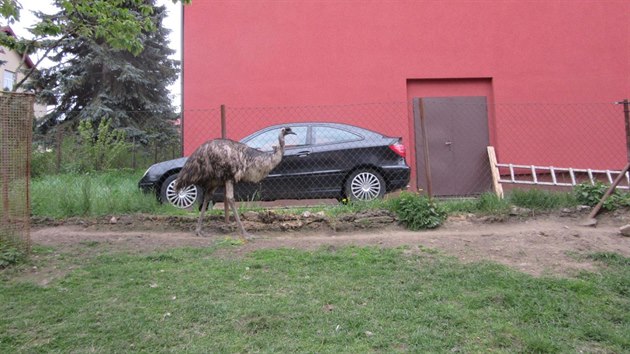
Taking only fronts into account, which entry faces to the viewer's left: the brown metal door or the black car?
the black car

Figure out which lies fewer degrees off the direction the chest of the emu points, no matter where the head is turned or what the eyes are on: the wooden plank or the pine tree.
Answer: the wooden plank

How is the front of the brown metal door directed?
toward the camera

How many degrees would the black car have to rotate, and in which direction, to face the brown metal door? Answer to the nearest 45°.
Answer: approximately 135° to its right

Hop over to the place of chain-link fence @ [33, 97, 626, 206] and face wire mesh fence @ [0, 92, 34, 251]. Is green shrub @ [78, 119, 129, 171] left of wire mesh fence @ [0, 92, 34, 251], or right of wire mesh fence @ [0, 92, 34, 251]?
right

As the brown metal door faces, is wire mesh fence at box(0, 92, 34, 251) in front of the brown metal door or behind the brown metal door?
in front

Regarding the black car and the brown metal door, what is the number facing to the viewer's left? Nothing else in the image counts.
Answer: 1

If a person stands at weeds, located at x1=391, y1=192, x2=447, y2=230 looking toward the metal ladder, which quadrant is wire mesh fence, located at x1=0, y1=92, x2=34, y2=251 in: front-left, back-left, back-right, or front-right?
back-left

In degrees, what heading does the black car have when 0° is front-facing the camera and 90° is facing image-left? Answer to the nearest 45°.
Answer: approximately 90°

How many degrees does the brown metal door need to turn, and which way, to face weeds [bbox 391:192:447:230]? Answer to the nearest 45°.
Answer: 0° — it already faces it

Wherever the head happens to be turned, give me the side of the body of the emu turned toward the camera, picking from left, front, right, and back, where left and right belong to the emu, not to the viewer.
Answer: right

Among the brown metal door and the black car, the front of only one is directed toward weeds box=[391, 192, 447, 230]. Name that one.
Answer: the brown metal door

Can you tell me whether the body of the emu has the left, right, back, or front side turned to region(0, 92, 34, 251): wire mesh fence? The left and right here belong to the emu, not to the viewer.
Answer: back

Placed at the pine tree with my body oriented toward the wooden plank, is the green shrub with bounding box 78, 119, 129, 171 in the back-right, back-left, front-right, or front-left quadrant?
front-right

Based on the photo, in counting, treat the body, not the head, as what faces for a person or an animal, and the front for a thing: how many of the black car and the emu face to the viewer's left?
1

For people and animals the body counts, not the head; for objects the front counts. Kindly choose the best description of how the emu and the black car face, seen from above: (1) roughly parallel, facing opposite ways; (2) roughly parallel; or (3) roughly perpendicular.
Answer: roughly parallel, facing opposite ways
